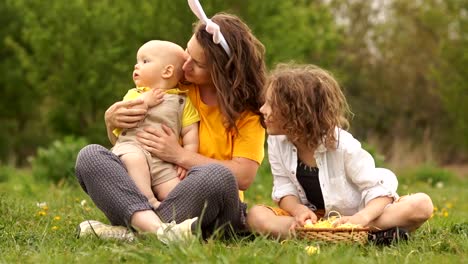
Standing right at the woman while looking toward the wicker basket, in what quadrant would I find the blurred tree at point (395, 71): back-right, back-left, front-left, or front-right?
back-left

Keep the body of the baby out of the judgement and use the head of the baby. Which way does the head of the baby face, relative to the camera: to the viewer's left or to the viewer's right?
to the viewer's left

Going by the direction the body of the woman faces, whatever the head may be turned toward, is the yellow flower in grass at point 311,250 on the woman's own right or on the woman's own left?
on the woman's own left

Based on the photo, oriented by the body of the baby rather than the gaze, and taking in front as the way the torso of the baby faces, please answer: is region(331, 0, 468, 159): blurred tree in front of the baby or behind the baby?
behind

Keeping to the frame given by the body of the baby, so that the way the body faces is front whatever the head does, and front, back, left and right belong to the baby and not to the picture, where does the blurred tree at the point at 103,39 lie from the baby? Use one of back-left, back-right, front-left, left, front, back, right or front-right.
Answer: back-right

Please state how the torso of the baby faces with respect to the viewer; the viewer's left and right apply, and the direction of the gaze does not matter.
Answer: facing the viewer and to the left of the viewer

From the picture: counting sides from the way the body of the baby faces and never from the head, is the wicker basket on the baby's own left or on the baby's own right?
on the baby's own left

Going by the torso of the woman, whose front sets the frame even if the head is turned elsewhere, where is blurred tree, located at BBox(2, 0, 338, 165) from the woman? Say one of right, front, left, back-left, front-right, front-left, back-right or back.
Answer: back-right

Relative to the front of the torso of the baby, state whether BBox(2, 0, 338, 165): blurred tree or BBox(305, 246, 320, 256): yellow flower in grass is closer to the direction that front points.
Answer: the yellow flower in grass

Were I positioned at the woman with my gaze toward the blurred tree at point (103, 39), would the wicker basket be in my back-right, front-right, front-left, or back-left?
back-right

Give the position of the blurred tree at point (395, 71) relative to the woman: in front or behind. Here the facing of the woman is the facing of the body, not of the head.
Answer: behind
